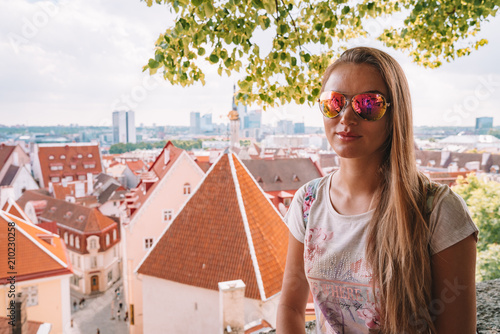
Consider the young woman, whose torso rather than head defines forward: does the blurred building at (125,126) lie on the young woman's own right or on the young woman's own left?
on the young woman's own right

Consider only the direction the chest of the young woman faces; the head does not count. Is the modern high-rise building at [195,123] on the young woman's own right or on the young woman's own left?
on the young woman's own right

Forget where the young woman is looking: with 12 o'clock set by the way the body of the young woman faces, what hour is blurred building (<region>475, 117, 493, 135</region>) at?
The blurred building is roughly at 5 o'clock from the young woman.

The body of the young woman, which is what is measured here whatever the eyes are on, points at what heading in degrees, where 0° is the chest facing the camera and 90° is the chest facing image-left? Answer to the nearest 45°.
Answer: approximately 45°
